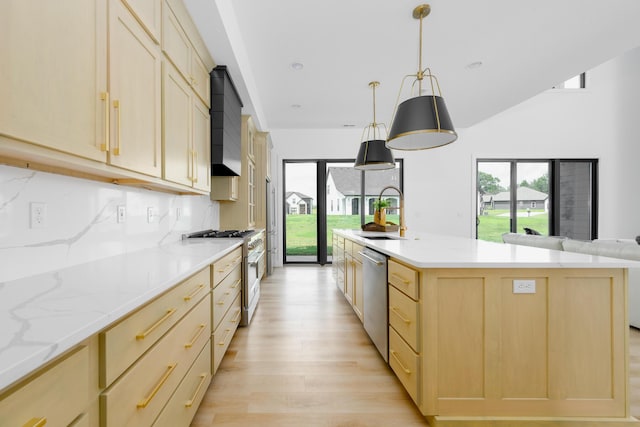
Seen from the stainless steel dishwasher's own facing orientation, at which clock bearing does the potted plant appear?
The potted plant is roughly at 3 o'clock from the stainless steel dishwasher.

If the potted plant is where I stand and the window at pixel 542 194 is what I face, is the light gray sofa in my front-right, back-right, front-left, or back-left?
front-right

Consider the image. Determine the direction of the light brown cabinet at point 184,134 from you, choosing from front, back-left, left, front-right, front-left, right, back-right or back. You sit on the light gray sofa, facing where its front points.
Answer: back

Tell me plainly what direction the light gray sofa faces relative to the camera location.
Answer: facing away from the viewer and to the right of the viewer

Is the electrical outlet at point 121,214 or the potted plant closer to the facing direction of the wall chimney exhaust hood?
the potted plant

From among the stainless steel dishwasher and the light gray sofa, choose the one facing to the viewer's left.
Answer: the stainless steel dishwasher

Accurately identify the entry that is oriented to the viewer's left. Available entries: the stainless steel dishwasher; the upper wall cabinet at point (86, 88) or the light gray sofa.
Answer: the stainless steel dishwasher

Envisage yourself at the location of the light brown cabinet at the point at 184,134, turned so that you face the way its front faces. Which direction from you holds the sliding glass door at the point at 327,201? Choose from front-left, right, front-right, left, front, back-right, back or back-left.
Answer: left

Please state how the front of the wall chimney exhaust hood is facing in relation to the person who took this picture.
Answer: facing to the right of the viewer

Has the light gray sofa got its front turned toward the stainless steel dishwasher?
no

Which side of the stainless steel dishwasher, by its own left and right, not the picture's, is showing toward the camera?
left

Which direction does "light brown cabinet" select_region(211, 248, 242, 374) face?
to the viewer's right

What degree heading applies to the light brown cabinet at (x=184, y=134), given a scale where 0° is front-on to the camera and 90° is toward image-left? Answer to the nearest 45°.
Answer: approximately 315°

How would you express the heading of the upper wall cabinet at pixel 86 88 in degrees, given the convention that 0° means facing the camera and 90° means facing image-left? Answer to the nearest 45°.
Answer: approximately 315°

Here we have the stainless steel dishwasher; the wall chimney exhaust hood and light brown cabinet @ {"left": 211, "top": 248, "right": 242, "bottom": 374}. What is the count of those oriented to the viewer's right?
2
